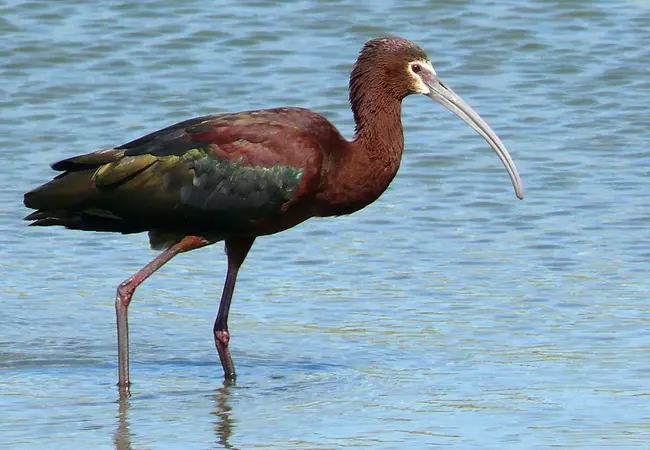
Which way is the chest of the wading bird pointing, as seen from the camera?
to the viewer's right
